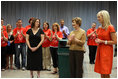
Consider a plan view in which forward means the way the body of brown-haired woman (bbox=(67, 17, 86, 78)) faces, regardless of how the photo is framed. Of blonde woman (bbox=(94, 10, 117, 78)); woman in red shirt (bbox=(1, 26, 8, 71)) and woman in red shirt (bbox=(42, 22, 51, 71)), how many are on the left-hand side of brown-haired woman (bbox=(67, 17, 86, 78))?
1

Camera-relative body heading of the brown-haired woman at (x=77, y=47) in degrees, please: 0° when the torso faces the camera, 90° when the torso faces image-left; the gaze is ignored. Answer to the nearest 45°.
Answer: approximately 45°

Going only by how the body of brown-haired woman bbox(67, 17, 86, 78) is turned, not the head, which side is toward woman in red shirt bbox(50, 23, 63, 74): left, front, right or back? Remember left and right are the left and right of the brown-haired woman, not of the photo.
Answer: right

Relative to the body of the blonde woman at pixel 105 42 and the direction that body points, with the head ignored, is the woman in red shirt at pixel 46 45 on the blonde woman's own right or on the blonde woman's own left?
on the blonde woman's own right

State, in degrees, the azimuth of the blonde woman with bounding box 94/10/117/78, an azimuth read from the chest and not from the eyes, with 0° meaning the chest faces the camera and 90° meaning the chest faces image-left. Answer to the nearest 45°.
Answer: approximately 45°
